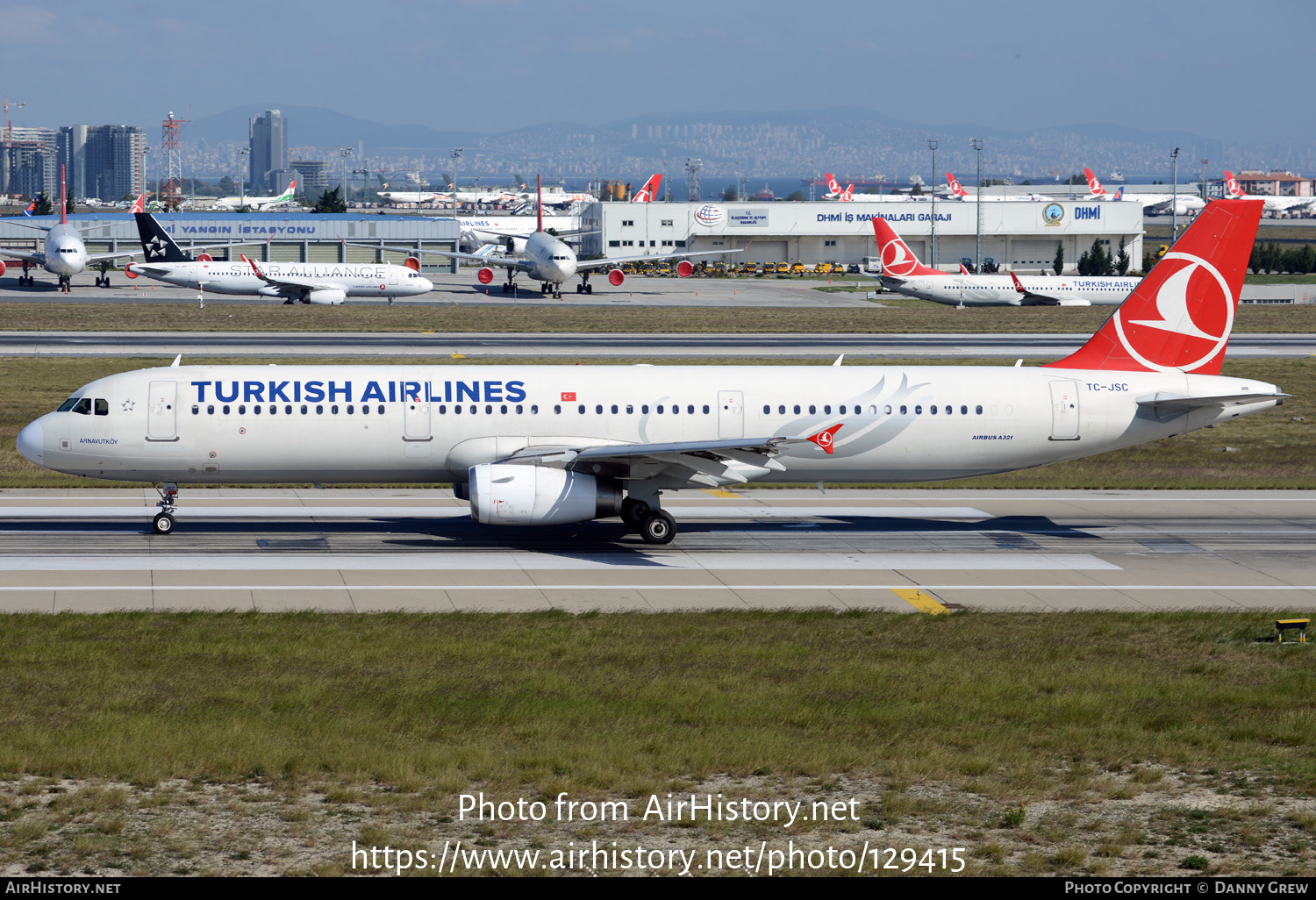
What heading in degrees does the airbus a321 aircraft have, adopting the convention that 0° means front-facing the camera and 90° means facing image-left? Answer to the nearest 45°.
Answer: approximately 90°
